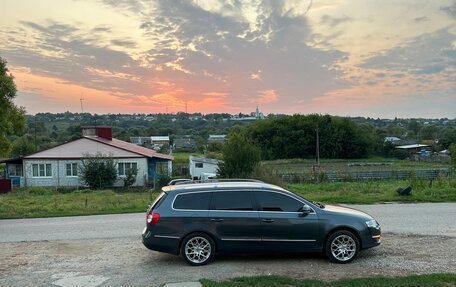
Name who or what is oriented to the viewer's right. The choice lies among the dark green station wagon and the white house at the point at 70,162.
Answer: the dark green station wagon

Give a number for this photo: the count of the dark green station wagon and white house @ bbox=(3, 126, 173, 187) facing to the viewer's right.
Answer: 1

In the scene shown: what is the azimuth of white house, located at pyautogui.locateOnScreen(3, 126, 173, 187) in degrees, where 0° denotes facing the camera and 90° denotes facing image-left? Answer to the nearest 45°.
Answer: approximately 0°

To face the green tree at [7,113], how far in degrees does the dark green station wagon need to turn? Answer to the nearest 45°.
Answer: approximately 135° to its left

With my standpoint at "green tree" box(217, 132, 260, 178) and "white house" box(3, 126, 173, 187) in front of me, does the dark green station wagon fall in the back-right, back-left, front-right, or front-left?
front-left

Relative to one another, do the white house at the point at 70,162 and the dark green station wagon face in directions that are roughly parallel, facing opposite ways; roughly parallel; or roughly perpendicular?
roughly perpendicular

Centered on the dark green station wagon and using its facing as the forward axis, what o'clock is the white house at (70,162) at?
The white house is roughly at 8 o'clock from the dark green station wagon.

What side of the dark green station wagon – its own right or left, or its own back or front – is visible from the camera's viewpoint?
right

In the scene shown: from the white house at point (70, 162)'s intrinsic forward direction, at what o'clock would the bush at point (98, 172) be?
The bush is roughly at 11 o'clock from the white house.
